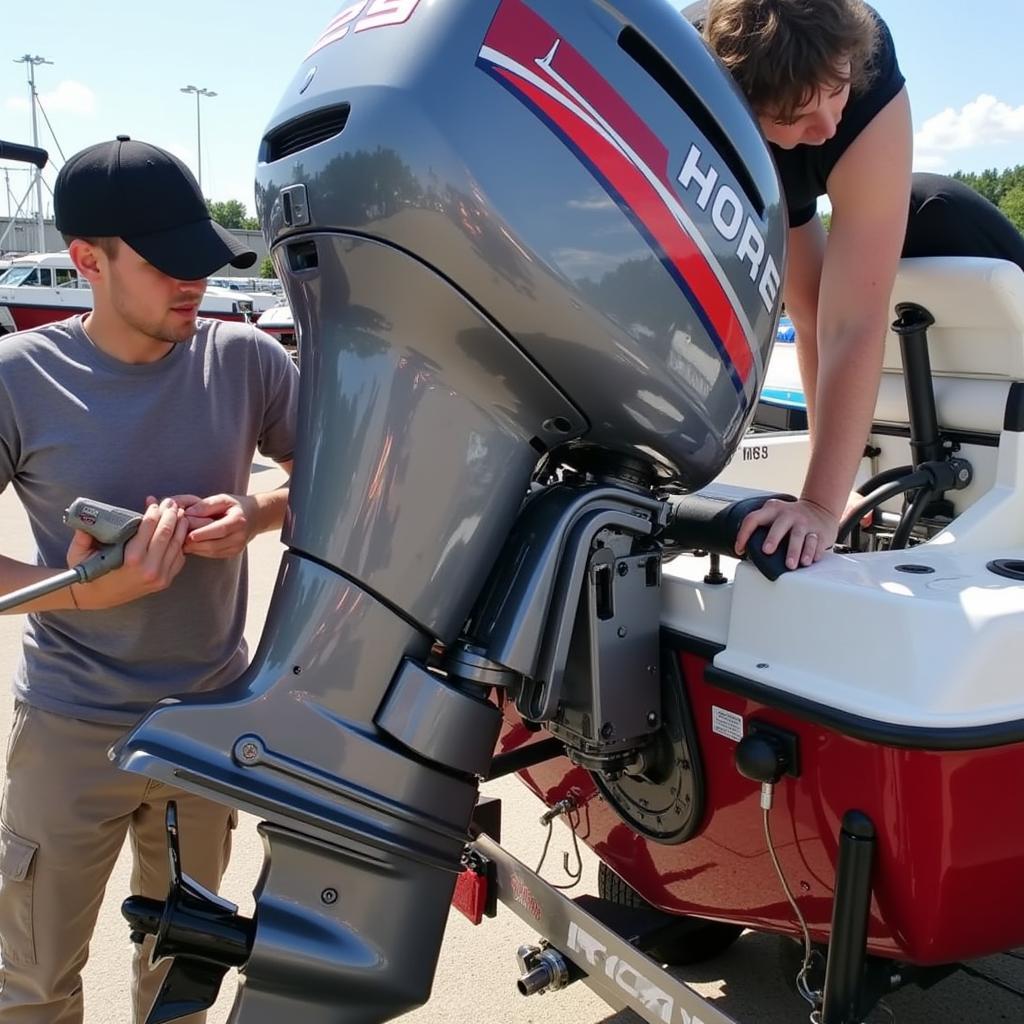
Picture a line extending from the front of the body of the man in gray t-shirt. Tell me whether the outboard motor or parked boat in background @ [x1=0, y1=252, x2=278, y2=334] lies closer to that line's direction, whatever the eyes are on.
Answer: the outboard motor

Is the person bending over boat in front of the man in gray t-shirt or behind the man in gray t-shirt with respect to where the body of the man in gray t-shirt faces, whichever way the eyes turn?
in front

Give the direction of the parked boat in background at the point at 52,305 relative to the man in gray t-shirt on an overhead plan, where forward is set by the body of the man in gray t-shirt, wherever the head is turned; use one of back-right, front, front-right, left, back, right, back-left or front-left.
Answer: back-left

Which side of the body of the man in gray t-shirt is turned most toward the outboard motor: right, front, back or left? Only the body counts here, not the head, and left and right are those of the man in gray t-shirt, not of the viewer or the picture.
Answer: front

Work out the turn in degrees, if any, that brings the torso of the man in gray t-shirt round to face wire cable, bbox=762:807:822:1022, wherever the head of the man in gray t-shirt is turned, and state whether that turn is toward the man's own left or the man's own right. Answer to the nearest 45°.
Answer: approximately 90° to the man's own left

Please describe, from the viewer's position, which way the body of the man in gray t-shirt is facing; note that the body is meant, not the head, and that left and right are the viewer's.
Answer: facing the viewer and to the right of the viewer

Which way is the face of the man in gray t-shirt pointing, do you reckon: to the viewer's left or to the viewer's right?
to the viewer's right

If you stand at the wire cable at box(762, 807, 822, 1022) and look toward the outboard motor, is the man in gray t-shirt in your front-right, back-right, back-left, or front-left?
front-right

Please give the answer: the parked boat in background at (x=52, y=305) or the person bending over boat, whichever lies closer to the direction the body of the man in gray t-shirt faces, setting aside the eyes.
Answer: the person bending over boat
